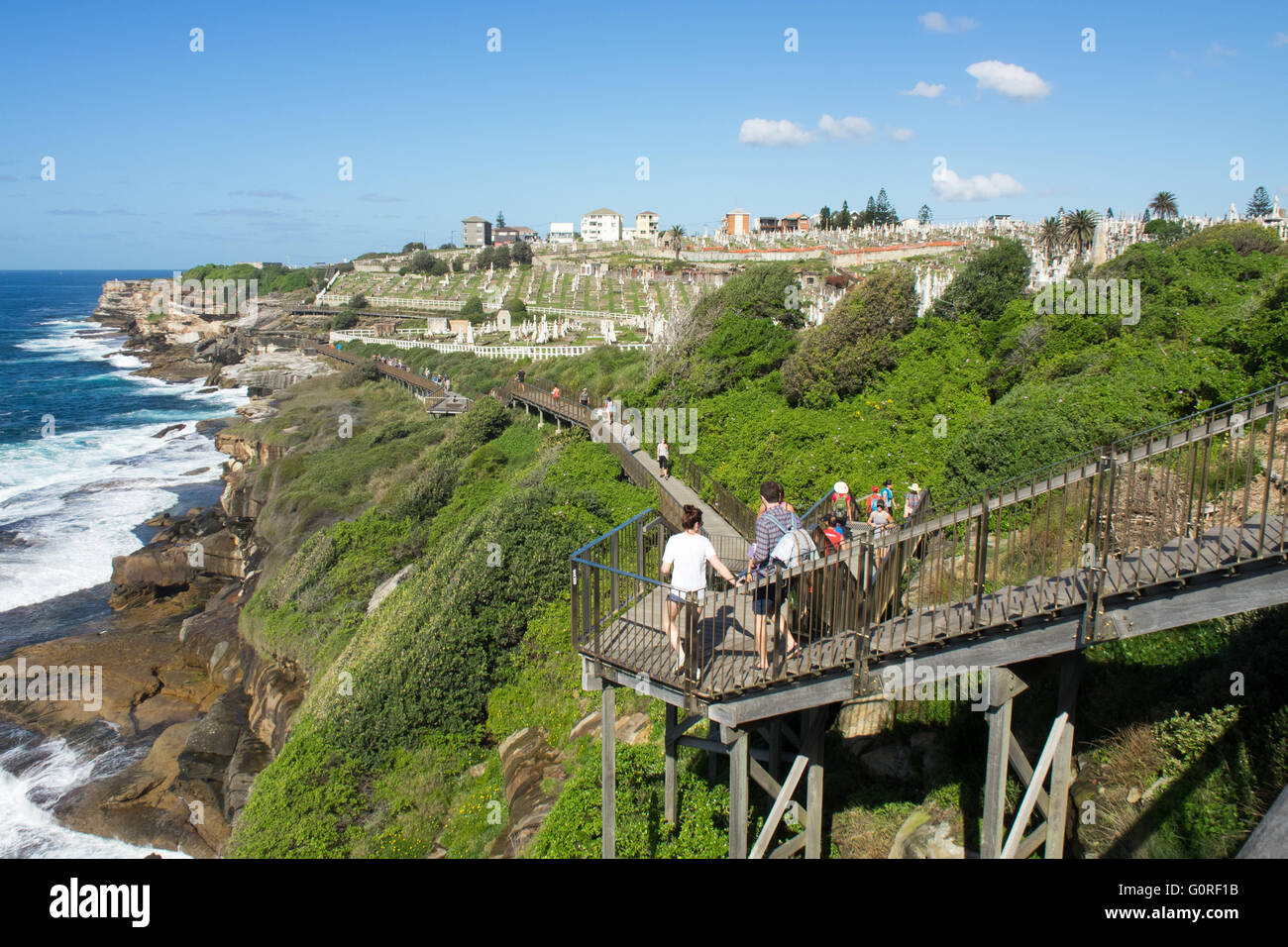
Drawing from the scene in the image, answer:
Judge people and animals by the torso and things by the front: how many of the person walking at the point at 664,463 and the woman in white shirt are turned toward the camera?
1

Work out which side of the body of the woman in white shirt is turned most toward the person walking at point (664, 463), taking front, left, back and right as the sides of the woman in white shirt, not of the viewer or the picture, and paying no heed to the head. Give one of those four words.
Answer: front

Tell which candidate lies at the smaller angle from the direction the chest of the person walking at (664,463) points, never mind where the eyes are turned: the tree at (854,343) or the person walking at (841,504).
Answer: the person walking

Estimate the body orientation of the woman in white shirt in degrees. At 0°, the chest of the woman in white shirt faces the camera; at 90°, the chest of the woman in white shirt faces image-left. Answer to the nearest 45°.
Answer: approximately 180°

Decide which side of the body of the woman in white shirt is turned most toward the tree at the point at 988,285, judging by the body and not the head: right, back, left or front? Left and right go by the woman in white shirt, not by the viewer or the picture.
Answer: front

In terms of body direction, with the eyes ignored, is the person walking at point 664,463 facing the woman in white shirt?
yes

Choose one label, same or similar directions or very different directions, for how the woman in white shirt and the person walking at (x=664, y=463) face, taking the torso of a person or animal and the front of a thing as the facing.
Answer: very different directions

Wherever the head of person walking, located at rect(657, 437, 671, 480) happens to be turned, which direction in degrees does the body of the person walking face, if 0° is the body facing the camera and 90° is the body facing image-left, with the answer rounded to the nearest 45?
approximately 0°
